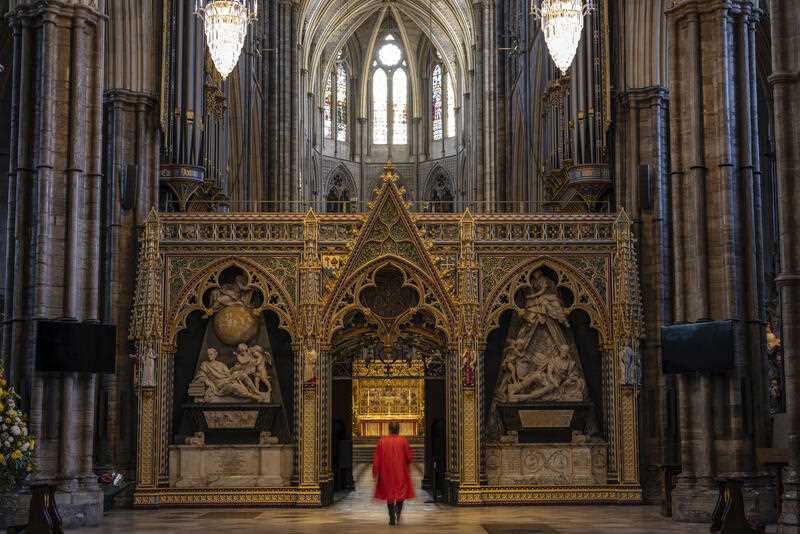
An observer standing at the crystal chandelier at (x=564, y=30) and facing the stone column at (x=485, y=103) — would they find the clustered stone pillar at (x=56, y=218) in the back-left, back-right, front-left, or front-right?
back-left

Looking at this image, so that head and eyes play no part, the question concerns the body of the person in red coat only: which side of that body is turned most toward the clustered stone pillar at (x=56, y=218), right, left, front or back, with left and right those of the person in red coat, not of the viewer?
left

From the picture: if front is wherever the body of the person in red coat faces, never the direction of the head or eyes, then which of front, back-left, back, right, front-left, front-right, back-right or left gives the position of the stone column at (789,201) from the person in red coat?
back-right

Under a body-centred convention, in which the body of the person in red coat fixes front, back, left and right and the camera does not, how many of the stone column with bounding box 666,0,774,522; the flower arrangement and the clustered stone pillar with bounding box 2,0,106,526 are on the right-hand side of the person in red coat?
1

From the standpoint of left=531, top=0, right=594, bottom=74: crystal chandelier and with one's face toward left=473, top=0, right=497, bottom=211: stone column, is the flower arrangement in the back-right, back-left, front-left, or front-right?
back-left

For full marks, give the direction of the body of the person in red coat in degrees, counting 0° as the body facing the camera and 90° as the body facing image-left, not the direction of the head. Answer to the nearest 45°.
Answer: approximately 180°

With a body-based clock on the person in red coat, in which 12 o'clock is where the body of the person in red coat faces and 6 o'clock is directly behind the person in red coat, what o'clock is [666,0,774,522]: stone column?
The stone column is roughly at 3 o'clock from the person in red coat.

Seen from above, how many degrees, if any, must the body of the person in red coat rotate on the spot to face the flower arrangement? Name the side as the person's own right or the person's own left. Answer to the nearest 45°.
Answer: approximately 135° to the person's own left

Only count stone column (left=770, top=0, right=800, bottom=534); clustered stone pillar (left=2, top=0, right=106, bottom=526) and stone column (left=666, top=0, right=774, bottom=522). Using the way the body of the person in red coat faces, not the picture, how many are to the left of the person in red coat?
1

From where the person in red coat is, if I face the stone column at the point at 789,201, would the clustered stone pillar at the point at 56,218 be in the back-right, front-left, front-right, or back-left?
back-right
